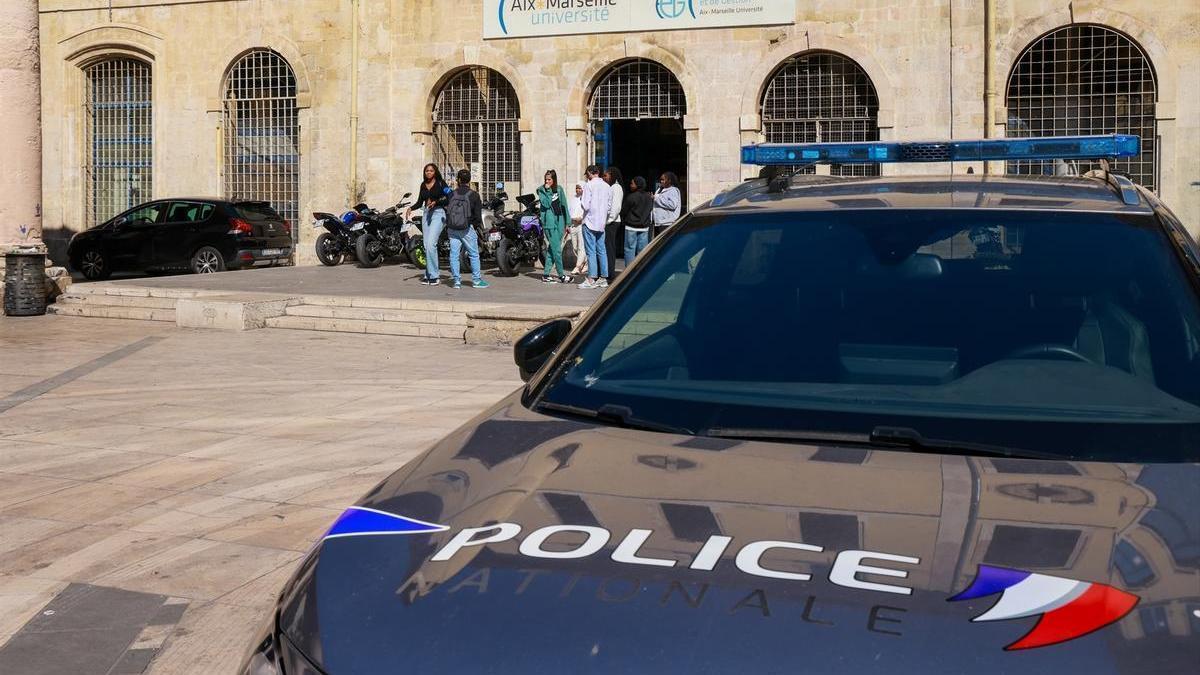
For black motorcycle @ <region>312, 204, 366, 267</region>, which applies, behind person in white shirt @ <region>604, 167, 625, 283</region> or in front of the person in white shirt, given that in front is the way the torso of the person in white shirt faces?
in front

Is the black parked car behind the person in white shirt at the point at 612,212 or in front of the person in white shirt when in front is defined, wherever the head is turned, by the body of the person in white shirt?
in front

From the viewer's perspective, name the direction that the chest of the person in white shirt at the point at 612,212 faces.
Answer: to the viewer's left

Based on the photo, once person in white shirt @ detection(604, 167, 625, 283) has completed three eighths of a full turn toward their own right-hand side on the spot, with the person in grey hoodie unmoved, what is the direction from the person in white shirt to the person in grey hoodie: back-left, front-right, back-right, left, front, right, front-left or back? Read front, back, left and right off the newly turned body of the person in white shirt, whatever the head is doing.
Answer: front

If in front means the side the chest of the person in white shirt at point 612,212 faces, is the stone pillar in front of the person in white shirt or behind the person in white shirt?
in front

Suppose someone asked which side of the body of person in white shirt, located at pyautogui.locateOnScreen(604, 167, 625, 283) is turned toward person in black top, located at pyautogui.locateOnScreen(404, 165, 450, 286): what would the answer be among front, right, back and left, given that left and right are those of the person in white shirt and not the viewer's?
front
